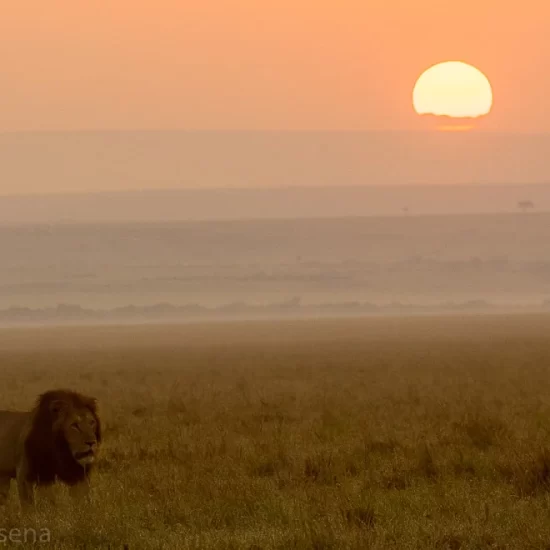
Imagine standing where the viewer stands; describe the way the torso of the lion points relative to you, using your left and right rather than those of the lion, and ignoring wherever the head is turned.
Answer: facing the viewer and to the right of the viewer
